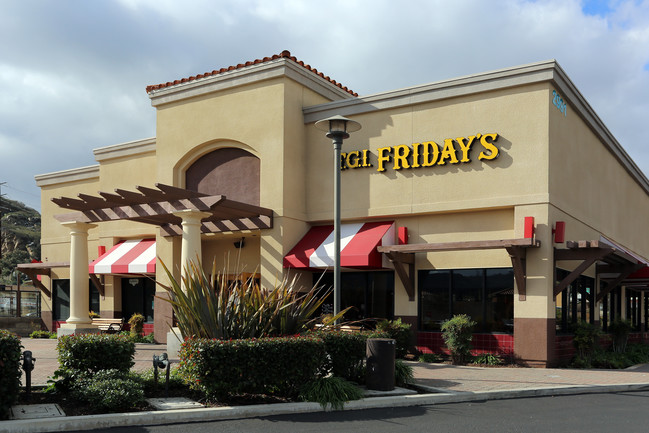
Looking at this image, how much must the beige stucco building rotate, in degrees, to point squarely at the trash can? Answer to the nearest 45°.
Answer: approximately 45° to its left

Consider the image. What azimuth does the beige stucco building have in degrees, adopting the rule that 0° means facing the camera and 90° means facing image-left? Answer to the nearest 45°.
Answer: approximately 45°

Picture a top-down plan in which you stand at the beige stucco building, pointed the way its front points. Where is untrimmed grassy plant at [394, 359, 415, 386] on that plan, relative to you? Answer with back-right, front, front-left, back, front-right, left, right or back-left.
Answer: front-left
